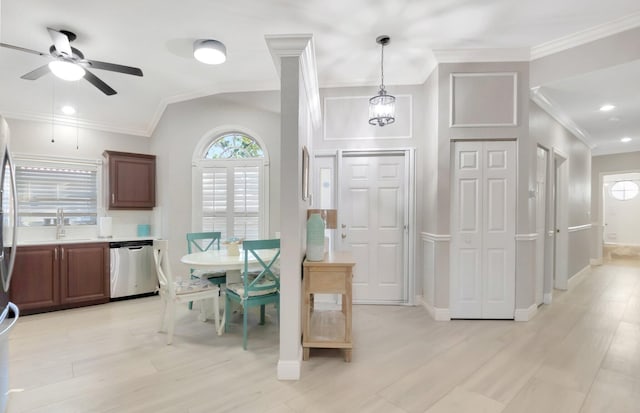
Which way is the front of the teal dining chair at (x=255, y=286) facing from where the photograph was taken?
facing away from the viewer and to the left of the viewer

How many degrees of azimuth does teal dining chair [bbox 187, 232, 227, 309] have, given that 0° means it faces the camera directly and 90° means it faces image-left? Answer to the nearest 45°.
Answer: approximately 315°

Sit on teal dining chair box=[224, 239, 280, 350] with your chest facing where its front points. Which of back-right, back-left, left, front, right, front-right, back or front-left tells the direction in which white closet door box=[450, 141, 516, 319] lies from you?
back-right

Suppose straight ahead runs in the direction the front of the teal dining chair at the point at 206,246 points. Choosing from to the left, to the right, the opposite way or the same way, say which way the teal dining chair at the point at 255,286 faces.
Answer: the opposite way
